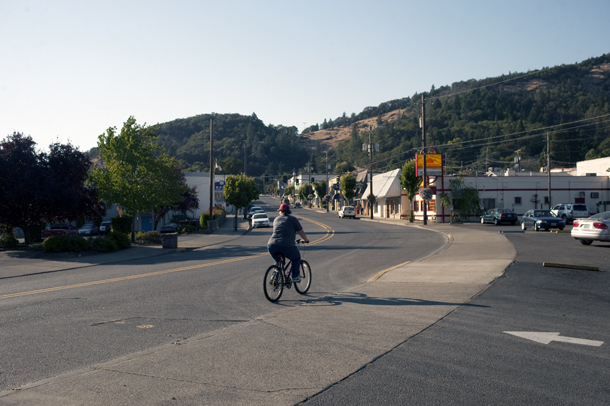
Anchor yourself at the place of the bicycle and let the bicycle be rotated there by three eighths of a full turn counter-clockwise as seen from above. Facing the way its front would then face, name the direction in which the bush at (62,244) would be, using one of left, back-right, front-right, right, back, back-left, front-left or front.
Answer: front-right

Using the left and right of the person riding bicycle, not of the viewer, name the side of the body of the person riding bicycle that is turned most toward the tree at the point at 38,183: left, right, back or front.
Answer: left

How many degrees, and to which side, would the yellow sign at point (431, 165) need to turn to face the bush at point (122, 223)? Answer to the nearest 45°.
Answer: approximately 45° to its right

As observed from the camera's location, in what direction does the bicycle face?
facing away from the viewer and to the right of the viewer

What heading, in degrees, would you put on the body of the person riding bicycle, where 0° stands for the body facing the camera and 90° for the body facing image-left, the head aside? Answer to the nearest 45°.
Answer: approximately 225°

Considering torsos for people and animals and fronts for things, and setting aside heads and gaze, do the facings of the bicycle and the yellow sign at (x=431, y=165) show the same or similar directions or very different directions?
very different directions

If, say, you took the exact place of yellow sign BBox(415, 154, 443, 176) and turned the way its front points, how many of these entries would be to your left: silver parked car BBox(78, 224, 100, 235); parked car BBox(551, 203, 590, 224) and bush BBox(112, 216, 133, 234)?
1

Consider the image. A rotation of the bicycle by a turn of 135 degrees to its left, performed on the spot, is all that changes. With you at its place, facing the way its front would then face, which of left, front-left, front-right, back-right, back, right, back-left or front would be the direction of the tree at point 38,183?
front-right

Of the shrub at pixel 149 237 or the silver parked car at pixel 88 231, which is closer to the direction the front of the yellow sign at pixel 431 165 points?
the shrub

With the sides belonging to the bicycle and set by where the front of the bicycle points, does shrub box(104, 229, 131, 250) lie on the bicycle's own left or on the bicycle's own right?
on the bicycle's own left

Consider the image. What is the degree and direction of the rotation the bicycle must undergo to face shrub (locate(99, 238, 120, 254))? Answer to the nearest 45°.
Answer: approximately 90° to its left

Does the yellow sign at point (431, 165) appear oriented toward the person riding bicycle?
yes

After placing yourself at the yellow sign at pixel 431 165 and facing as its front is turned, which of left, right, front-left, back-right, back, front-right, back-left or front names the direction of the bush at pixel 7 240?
front-right
